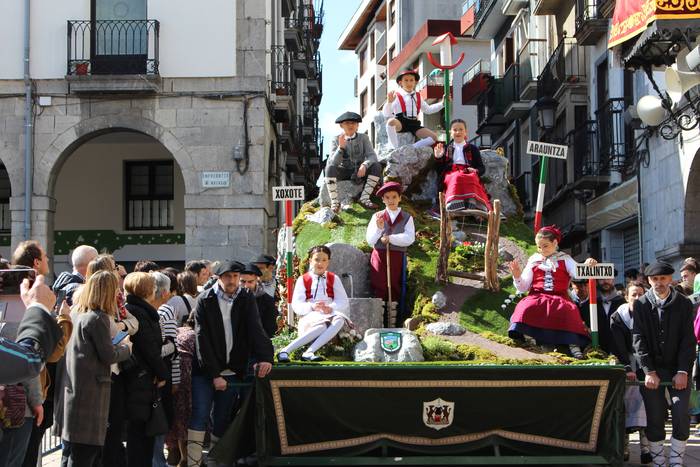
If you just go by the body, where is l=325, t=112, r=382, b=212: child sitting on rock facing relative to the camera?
toward the camera

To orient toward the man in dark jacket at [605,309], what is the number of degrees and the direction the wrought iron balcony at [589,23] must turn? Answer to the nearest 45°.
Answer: approximately 45° to its left

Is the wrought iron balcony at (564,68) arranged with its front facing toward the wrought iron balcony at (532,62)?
no

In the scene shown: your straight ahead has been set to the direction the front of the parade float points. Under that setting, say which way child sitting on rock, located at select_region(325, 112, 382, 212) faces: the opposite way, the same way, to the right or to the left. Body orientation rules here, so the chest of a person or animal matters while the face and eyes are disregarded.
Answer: the same way

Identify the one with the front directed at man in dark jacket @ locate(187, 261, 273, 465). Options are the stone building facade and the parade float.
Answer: the stone building facade

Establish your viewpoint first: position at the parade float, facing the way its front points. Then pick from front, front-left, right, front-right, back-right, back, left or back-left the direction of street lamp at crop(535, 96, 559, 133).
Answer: back

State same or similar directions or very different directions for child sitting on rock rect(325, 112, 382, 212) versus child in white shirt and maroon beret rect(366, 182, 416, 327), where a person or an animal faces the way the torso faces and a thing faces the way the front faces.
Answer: same or similar directions

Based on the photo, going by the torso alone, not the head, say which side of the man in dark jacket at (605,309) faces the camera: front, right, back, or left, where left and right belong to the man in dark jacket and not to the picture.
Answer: front

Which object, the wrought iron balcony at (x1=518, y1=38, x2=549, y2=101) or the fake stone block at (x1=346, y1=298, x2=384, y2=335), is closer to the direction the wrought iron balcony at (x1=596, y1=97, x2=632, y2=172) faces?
the fake stone block

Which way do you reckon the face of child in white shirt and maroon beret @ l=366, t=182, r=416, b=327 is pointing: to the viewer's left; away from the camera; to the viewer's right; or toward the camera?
toward the camera

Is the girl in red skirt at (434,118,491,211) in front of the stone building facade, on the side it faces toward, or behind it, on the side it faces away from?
in front

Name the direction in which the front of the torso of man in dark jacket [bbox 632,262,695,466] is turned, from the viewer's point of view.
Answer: toward the camera

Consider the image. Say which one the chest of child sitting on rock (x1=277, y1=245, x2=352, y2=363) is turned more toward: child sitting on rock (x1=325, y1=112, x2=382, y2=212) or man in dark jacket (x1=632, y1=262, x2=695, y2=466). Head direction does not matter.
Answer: the man in dark jacket

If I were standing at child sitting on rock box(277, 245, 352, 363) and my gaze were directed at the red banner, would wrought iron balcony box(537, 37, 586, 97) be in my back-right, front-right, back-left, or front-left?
front-left
